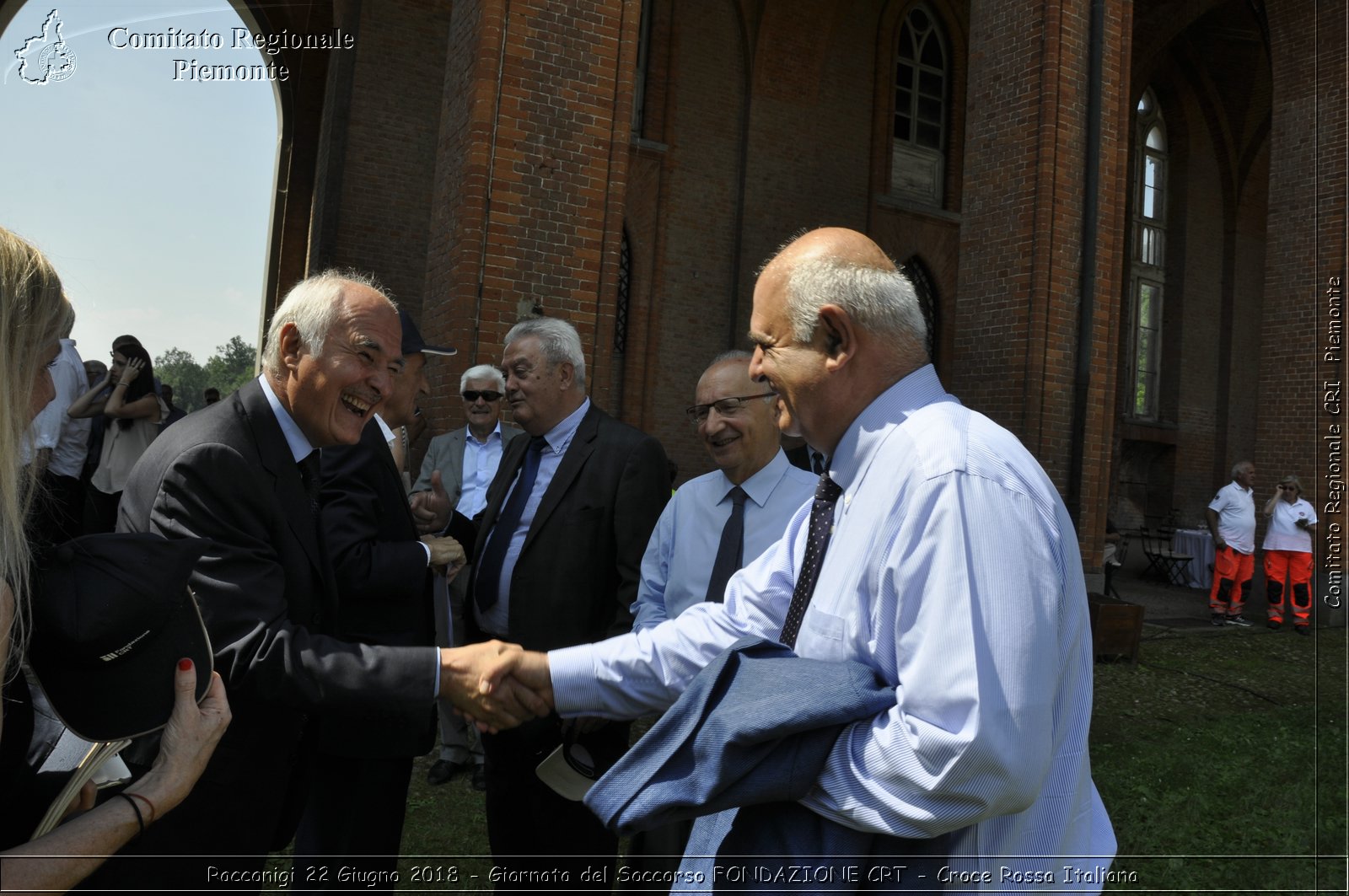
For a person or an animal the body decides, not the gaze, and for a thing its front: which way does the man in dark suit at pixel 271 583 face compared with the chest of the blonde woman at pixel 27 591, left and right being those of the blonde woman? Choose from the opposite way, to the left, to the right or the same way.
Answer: the same way

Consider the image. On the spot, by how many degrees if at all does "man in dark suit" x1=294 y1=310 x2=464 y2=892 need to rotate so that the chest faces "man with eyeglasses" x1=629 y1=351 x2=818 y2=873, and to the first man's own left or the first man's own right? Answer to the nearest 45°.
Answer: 0° — they already face them

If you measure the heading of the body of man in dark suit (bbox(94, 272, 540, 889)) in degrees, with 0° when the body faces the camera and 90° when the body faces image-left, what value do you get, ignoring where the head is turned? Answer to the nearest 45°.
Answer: approximately 270°

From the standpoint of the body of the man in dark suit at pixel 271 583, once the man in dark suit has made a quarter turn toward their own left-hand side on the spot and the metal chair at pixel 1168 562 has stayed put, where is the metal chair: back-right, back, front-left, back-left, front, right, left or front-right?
front-right

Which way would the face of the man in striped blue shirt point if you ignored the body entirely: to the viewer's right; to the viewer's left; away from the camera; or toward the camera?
to the viewer's left

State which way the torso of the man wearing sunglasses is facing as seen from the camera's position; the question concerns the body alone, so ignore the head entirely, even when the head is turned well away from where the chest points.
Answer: toward the camera

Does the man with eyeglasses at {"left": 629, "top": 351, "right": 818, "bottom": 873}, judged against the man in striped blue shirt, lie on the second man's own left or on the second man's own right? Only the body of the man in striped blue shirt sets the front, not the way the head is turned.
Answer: on the second man's own right

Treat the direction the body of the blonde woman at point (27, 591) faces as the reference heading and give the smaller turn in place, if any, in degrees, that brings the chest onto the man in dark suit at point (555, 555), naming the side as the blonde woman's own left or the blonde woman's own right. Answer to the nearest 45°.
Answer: approximately 45° to the blonde woman's own left

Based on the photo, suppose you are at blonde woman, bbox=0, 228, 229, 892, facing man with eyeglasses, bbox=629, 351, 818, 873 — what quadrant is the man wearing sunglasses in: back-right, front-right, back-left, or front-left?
front-left

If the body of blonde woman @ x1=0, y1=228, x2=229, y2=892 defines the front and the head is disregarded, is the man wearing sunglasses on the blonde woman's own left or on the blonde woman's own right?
on the blonde woman's own left

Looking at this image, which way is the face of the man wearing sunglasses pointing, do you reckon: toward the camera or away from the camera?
toward the camera

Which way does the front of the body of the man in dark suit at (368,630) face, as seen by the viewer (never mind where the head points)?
to the viewer's right

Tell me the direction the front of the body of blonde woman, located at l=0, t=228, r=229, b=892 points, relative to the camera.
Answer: to the viewer's right

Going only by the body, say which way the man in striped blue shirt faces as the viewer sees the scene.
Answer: to the viewer's left

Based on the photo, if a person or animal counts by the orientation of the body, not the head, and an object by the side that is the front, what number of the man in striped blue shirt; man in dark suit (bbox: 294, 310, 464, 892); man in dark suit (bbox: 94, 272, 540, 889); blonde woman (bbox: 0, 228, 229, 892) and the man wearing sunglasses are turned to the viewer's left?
1

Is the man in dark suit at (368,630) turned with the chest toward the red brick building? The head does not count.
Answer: no
